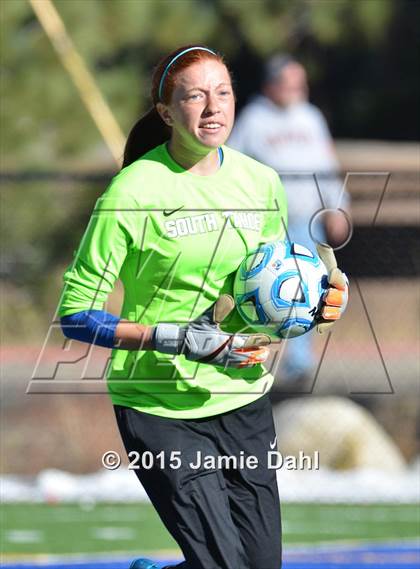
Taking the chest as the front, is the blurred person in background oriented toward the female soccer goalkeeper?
yes

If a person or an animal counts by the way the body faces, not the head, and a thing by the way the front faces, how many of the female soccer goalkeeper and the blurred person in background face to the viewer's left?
0

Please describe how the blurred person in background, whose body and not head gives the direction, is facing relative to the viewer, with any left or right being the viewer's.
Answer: facing the viewer

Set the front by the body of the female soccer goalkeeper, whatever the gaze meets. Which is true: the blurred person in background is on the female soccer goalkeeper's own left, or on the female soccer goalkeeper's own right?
on the female soccer goalkeeper's own left

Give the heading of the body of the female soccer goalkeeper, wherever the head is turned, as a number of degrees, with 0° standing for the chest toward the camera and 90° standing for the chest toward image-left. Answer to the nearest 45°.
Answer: approximately 315°
